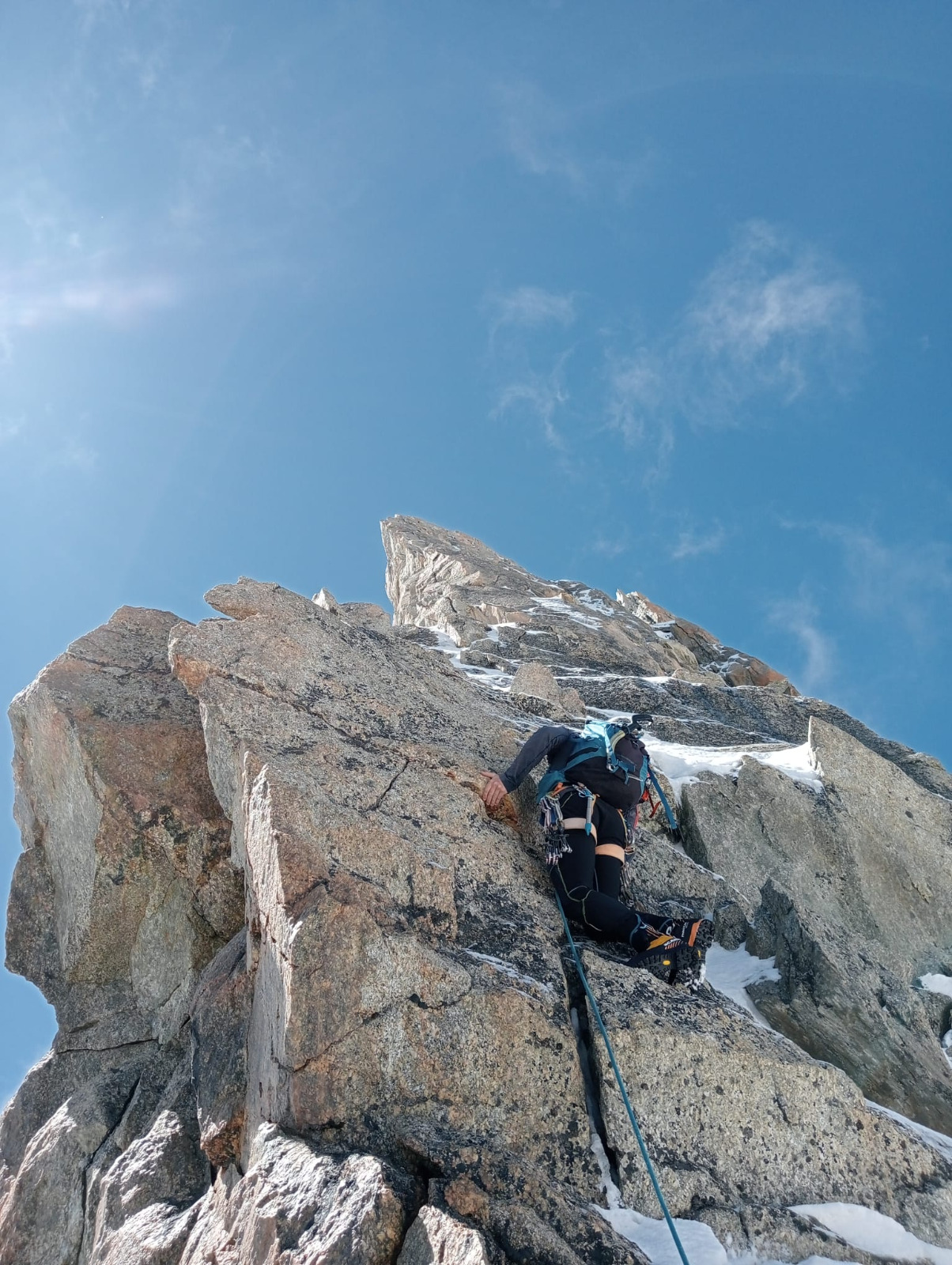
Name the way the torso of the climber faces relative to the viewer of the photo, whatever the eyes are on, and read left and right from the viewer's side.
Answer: facing away from the viewer and to the left of the viewer
